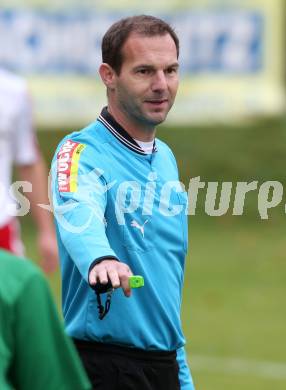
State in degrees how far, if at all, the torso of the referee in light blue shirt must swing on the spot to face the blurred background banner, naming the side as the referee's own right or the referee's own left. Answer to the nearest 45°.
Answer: approximately 135° to the referee's own left

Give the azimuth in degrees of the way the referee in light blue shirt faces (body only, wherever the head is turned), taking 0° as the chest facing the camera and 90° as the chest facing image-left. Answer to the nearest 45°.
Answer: approximately 315°

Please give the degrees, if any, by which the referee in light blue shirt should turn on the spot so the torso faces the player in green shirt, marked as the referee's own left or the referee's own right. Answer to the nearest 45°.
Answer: approximately 45° to the referee's own right

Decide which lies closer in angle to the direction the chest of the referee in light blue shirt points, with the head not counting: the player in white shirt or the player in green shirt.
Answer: the player in green shirt

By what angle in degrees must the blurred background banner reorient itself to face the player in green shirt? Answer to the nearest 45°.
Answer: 0° — it already faces them
